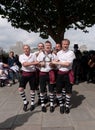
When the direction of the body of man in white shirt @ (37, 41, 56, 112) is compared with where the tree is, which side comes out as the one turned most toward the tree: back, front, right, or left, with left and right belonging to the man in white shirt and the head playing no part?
back

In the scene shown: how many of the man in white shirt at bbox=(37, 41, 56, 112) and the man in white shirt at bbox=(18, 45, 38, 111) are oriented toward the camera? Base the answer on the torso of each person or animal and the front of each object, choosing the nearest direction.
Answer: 2

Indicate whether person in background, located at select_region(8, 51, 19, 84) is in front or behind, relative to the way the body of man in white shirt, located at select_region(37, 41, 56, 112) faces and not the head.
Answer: behind

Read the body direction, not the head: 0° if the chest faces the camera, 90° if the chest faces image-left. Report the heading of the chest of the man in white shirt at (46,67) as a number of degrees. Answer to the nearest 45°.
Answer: approximately 0°

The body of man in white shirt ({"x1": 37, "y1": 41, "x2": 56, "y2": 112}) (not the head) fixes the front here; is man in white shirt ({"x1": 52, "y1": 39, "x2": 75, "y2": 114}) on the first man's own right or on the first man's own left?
on the first man's own left

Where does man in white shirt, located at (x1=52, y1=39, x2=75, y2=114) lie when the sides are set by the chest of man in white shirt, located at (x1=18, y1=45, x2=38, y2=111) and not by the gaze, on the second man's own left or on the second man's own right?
on the second man's own left

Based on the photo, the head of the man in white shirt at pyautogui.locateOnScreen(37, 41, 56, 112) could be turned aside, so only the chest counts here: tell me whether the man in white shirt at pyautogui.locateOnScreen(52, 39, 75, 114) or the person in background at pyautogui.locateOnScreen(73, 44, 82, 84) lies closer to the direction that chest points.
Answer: the man in white shirt

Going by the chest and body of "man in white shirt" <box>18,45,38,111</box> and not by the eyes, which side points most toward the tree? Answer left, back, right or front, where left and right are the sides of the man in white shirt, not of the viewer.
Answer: back
